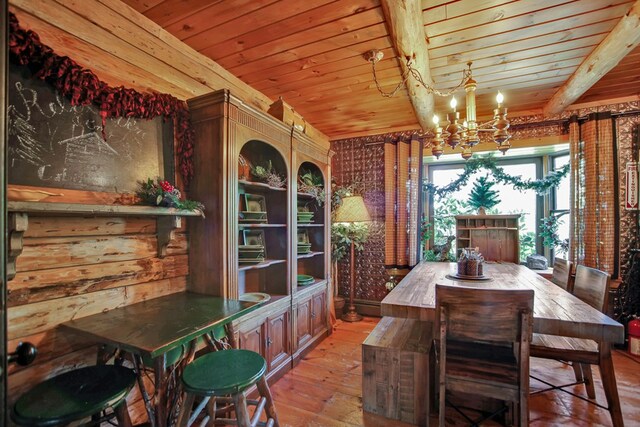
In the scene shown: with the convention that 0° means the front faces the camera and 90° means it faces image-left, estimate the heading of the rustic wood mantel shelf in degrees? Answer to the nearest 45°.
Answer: approximately 315°

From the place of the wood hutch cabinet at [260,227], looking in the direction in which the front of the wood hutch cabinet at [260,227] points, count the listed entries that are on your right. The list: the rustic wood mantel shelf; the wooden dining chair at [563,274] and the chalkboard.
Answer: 2

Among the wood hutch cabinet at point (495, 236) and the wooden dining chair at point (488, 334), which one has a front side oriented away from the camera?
the wooden dining chair

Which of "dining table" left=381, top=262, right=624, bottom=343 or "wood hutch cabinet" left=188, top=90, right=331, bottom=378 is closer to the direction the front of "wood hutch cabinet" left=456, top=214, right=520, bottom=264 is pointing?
the dining table

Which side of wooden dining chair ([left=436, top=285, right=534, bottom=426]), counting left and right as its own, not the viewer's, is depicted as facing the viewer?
back

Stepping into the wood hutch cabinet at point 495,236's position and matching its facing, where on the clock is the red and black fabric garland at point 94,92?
The red and black fabric garland is roughly at 1 o'clock from the wood hutch cabinet.

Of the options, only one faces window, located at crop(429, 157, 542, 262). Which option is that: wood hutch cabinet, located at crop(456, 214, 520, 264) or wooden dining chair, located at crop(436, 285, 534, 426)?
the wooden dining chair

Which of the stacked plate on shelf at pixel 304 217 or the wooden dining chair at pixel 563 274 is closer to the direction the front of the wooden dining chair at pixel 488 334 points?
the wooden dining chair

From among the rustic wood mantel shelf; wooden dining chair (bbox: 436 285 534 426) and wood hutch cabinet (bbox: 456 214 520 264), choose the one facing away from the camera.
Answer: the wooden dining chair

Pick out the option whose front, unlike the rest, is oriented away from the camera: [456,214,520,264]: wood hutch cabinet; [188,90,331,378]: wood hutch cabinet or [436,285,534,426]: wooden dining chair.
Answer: the wooden dining chair

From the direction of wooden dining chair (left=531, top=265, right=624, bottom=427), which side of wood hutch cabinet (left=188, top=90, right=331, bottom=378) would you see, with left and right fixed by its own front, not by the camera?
front

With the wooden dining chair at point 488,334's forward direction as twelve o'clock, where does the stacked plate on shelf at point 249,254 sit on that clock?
The stacked plate on shelf is roughly at 9 o'clock from the wooden dining chair.

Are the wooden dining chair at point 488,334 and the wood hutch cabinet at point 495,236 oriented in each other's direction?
yes

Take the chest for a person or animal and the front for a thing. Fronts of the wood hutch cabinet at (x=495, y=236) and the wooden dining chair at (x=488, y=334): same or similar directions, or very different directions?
very different directions

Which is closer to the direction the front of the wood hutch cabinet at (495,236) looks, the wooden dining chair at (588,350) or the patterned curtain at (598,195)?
the wooden dining chair

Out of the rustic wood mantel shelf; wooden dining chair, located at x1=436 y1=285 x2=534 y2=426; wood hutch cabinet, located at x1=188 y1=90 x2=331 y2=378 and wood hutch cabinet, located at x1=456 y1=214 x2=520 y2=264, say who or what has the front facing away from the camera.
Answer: the wooden dining chair

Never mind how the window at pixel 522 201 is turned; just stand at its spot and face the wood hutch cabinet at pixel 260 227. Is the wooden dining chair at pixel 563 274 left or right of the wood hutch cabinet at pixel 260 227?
left

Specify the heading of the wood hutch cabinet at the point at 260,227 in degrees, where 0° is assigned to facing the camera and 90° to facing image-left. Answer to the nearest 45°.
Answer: approximately 315°

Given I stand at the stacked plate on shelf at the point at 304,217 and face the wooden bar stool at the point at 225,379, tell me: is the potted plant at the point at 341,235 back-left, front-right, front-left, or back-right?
back-left

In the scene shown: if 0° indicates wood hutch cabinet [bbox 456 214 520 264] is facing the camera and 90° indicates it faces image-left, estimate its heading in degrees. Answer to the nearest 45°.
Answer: approximately 0°
